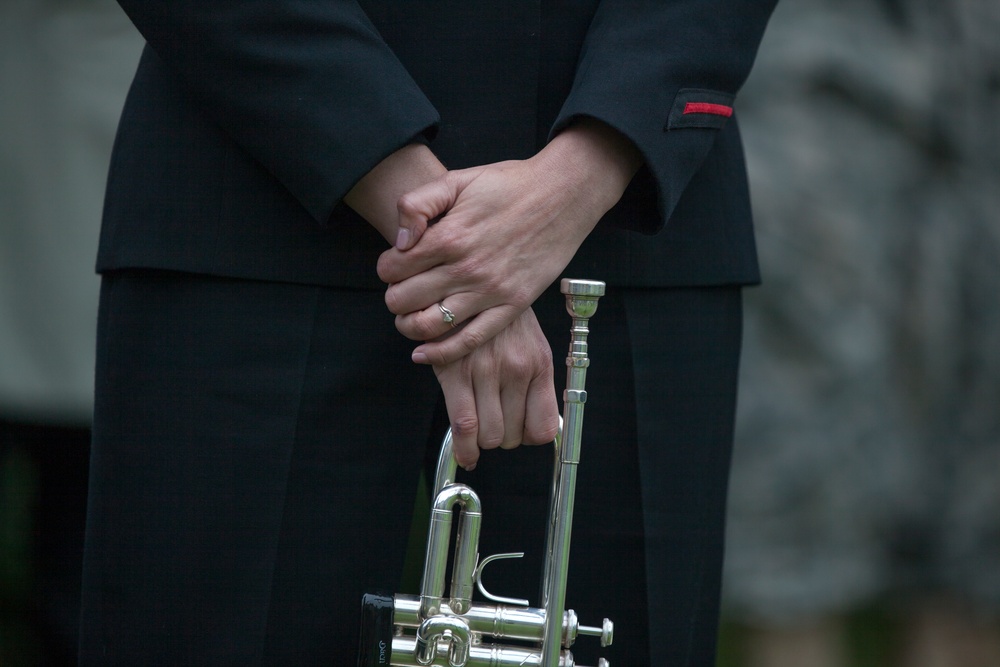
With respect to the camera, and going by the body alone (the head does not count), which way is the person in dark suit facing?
toward the camera
